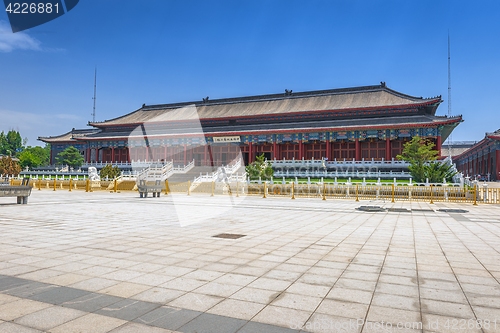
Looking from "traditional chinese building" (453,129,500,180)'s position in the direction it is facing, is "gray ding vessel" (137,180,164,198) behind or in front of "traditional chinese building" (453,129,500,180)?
in front

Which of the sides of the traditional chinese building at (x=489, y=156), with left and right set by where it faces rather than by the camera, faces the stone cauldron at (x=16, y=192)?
front

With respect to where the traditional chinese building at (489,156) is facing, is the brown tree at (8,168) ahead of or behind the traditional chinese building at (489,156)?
ahead

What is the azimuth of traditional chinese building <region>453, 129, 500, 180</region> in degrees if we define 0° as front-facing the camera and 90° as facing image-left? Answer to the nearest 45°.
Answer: approximately 45°

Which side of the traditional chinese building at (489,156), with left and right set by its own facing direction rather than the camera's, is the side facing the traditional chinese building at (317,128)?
front

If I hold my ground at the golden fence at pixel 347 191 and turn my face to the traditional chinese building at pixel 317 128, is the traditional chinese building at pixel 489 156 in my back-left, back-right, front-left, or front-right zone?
front-right

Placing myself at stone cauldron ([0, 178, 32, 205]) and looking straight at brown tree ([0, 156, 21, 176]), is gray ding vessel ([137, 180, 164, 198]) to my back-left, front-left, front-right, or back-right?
front-right
